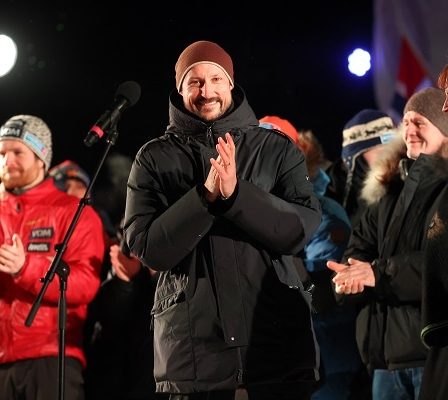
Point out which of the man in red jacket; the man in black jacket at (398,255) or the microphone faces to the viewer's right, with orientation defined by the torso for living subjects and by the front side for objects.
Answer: the microphone

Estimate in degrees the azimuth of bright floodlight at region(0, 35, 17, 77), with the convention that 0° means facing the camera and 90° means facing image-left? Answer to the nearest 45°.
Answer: approximately 0°

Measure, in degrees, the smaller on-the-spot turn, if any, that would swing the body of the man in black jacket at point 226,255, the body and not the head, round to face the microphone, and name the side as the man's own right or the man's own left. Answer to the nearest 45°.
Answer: approximately 45° to the man's own right

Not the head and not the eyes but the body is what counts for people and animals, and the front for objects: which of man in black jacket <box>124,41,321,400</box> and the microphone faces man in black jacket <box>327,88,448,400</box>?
the microphone

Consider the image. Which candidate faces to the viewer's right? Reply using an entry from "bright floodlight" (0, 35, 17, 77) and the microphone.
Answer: the microphone

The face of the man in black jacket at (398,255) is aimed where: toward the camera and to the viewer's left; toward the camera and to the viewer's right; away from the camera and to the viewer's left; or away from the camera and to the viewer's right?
toward the camera and to the viewer's left

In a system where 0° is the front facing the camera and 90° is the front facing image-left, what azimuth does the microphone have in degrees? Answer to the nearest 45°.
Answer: approximately 270°

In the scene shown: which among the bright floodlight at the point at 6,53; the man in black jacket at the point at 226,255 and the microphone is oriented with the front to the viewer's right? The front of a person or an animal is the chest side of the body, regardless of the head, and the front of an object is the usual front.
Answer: the microphone

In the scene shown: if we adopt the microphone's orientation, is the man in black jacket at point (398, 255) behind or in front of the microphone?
in front

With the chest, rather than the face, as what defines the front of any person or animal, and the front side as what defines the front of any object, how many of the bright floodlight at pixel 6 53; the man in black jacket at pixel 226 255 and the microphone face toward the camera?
2
